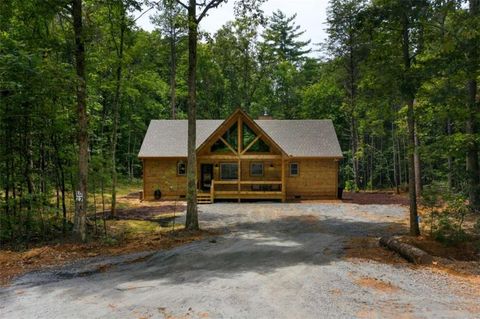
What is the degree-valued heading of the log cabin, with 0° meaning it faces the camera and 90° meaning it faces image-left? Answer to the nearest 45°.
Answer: approximately 0°

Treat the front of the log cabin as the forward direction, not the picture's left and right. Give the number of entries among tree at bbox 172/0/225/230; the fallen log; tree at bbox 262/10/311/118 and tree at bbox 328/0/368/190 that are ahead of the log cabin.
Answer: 2

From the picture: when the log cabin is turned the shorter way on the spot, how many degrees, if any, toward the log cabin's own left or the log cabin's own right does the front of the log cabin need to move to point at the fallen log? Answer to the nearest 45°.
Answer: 0° — it already faces it

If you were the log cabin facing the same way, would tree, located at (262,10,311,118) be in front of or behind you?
behind

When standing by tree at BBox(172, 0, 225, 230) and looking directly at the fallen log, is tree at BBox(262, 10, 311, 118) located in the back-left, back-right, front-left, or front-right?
back-left

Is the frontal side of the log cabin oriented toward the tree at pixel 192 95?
yes

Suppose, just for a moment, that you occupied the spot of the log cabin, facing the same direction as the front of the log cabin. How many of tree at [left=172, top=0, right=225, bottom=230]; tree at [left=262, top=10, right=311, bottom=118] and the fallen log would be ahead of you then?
2

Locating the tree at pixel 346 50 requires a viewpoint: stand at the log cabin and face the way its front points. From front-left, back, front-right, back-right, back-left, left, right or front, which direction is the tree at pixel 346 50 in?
back-left

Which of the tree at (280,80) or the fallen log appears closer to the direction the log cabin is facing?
the fallen log
